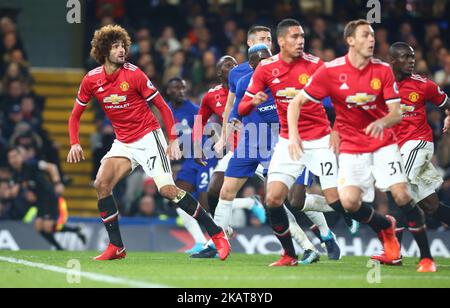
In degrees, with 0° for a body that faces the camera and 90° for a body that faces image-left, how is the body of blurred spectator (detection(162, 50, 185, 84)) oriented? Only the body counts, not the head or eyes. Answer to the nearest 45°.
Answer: approximately 0°
